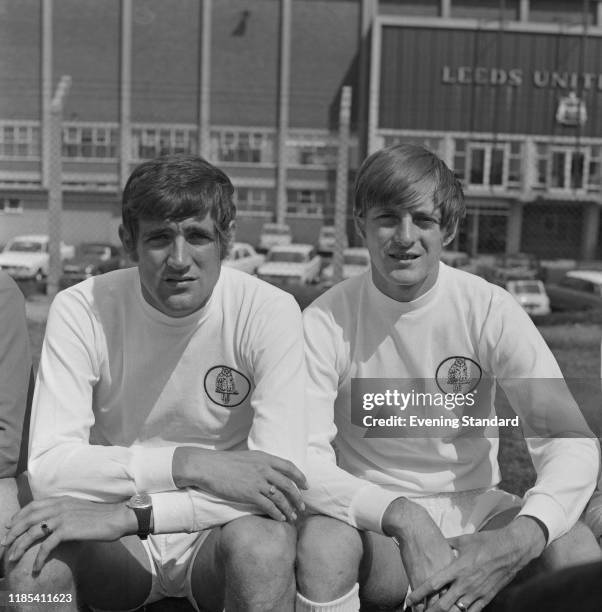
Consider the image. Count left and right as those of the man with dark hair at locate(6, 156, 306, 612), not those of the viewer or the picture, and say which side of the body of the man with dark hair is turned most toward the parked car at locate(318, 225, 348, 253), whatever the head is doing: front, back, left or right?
back

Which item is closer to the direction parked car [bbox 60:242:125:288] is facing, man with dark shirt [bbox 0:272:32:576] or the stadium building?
the man with dark shirt

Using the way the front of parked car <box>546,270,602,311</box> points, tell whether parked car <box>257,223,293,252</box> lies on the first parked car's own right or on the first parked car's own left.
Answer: on the first parked car's own right

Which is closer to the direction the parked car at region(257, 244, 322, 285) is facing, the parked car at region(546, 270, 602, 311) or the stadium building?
the parked car

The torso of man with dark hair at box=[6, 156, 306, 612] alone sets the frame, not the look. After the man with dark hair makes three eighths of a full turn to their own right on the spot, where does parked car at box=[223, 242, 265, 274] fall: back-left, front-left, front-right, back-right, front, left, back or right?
front-right

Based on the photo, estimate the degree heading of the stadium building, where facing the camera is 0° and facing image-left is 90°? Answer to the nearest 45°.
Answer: approximately 0°
